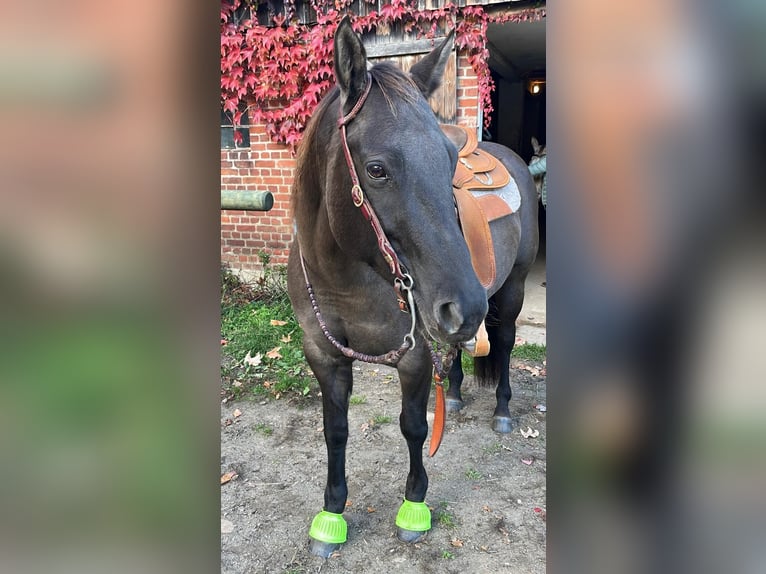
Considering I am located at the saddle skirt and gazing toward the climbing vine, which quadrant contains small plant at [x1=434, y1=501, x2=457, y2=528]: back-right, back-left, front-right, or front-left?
back-left

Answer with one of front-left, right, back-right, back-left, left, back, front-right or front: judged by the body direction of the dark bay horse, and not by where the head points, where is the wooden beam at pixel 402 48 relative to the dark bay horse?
back-right

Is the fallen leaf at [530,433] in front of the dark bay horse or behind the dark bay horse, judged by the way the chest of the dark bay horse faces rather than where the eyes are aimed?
behind

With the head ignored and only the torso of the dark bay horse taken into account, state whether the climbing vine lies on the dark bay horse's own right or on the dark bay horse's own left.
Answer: on the dark bay horse's own right

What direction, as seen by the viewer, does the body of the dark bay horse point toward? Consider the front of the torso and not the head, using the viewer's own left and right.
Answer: facing the viewer and to the left of the viewer

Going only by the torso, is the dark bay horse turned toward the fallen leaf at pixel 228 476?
no
